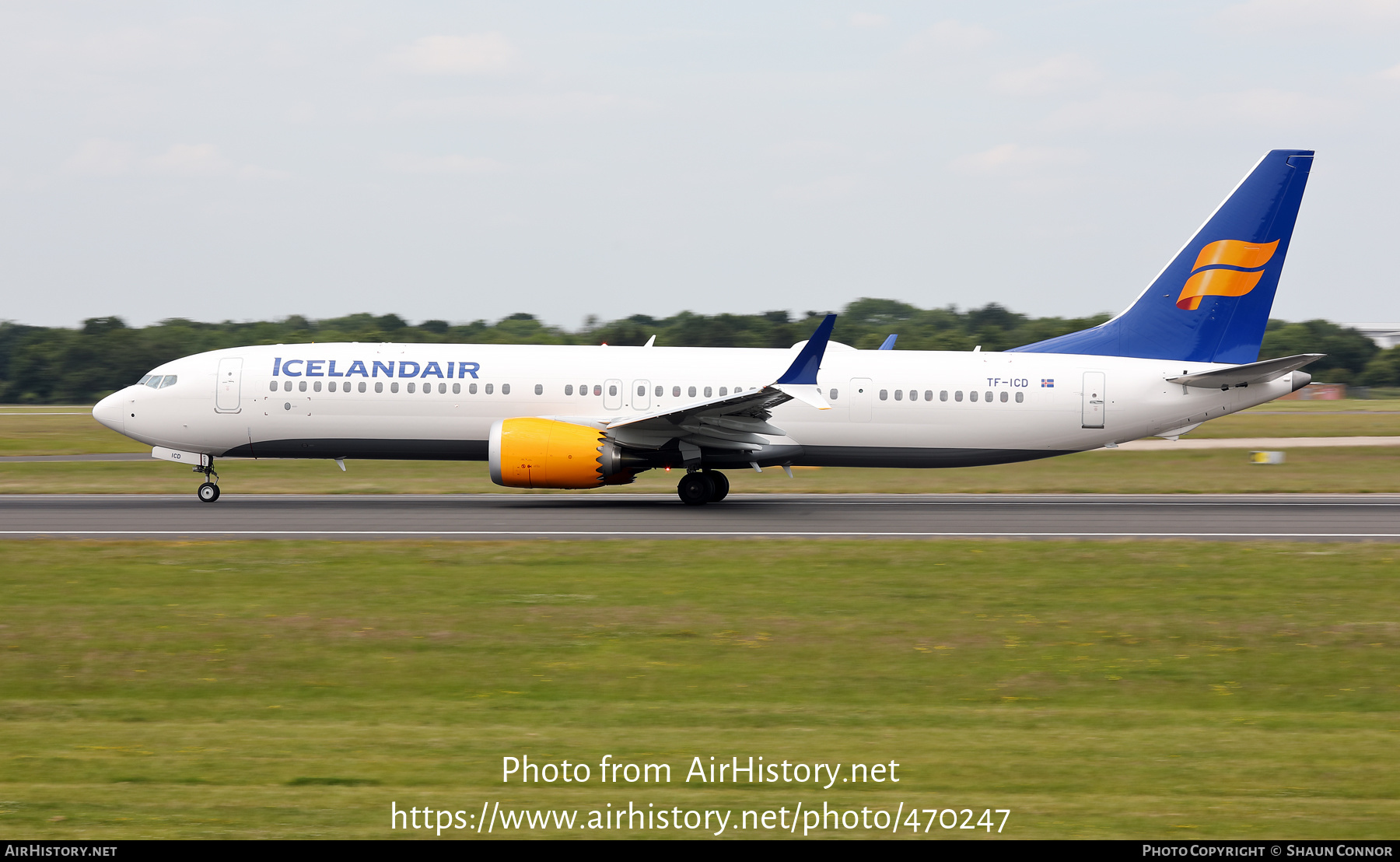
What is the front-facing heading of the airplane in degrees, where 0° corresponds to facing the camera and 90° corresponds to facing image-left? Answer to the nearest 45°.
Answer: approximately 90°
